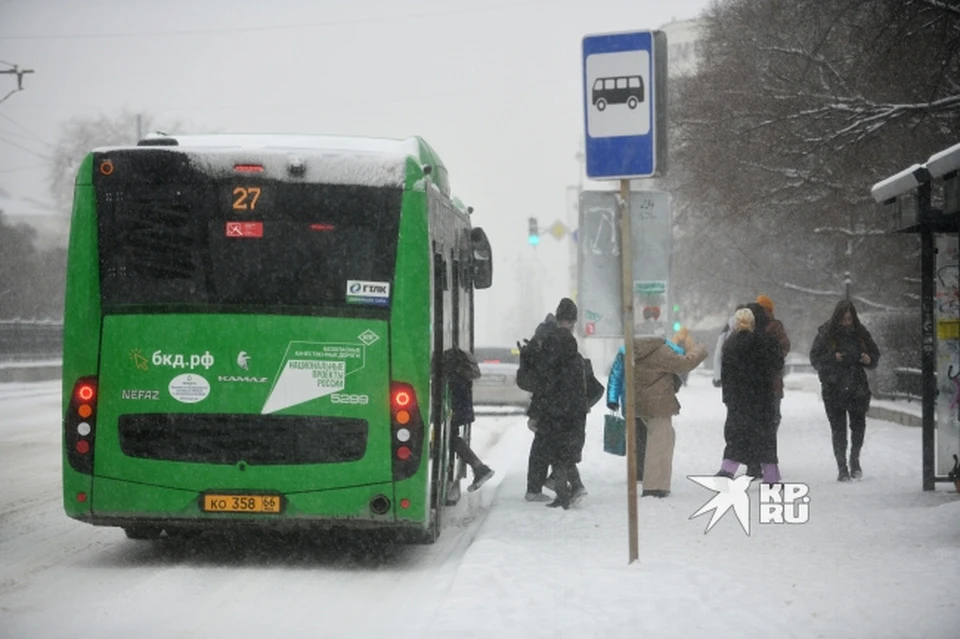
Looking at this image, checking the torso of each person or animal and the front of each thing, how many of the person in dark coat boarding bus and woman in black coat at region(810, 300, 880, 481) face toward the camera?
1

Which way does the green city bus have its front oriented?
away from the camera

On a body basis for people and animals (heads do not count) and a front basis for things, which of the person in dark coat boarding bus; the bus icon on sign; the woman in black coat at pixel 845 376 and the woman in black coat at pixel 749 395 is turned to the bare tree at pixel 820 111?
the woman in black coat at pixel 749 395

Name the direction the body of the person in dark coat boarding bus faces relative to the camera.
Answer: to the viewer's left

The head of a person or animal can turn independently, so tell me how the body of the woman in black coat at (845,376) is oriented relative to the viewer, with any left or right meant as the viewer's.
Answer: facing the viewer

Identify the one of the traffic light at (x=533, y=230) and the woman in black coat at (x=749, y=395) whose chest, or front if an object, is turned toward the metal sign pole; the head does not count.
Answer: the traffic light

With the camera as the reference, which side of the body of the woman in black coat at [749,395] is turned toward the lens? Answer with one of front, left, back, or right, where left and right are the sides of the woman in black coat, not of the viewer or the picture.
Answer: back

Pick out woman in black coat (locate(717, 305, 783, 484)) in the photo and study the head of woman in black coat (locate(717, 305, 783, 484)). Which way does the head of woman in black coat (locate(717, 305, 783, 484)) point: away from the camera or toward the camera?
away from the camera

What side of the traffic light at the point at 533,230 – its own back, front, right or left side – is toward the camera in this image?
front

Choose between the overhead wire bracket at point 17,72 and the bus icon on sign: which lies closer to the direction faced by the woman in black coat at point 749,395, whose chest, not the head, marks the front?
the overhead wire bracket

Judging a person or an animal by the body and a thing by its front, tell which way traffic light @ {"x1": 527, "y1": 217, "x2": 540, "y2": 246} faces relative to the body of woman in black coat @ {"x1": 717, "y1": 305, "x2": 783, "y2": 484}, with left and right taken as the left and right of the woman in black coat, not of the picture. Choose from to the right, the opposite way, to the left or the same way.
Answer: the opposite way

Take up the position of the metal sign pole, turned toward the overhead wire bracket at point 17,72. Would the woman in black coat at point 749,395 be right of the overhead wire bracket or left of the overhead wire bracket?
right
